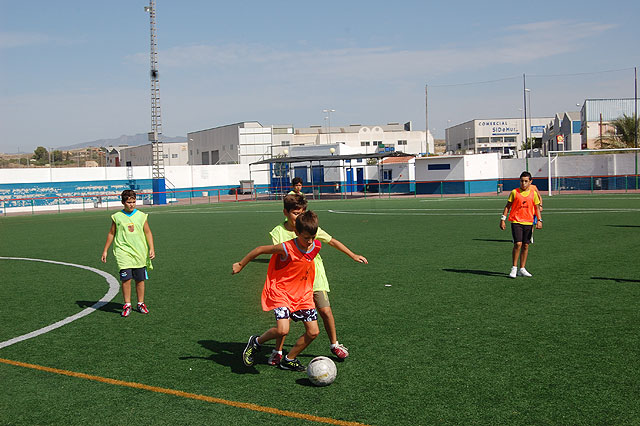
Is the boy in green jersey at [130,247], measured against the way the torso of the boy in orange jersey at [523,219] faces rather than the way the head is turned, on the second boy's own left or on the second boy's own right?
on the second boy's own right

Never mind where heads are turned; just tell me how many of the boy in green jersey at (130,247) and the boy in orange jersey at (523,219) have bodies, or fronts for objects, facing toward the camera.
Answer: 2

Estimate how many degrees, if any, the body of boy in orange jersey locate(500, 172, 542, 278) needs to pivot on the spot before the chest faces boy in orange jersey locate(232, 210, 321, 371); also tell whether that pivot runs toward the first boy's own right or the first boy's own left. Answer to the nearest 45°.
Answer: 0° — they already face them

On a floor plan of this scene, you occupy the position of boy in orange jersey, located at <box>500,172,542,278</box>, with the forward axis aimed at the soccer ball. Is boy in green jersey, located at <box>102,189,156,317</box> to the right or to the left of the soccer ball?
right

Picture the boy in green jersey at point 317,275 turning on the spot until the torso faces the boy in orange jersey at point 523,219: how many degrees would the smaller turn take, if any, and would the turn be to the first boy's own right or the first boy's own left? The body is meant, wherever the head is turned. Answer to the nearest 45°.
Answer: approximately 90° to the first boy's own left
